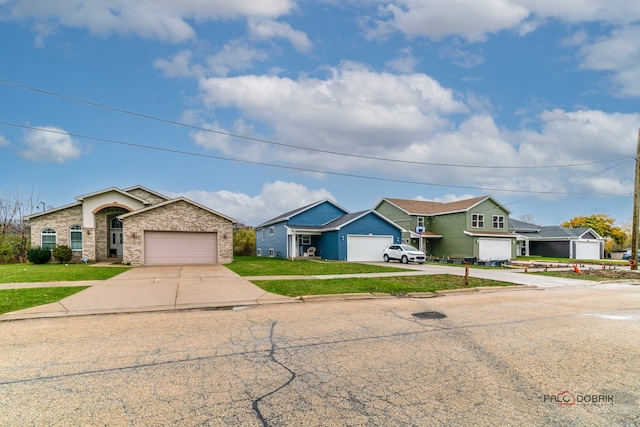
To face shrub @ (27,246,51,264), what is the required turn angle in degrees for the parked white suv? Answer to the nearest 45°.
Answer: approximately 90° to its right

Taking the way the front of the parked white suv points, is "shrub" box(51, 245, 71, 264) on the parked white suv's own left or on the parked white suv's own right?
on the parked white suv's own right
